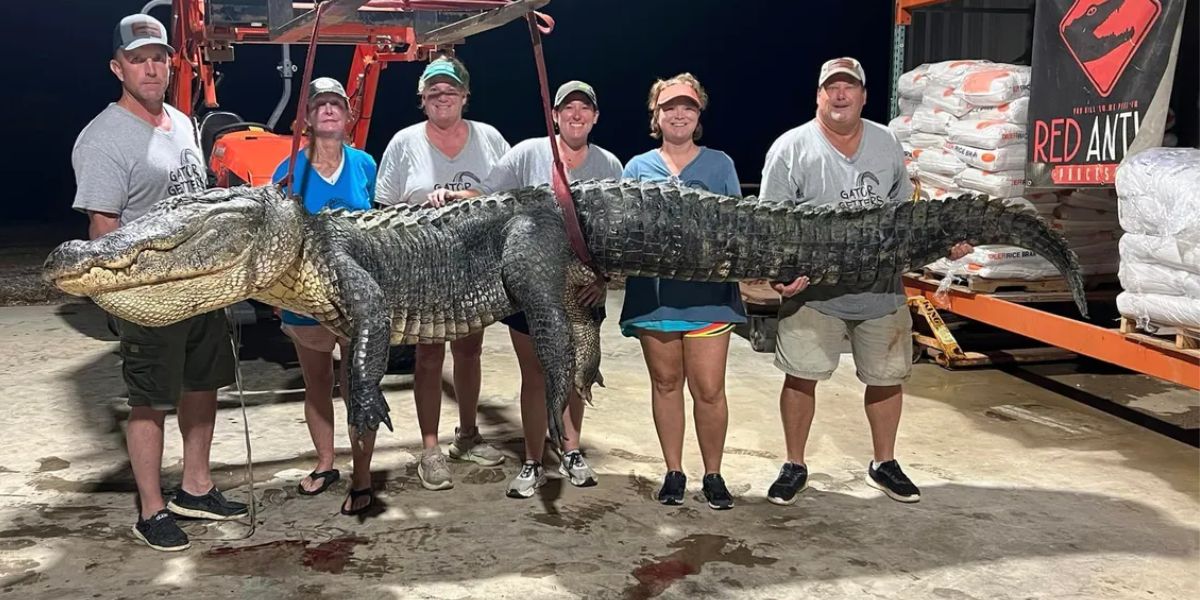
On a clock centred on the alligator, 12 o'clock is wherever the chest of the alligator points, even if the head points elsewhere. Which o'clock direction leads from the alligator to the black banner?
The black banner is roughly at 5 o'clock from the alligator.

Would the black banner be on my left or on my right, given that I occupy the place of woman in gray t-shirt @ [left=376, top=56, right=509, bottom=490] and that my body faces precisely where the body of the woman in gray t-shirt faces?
on my left

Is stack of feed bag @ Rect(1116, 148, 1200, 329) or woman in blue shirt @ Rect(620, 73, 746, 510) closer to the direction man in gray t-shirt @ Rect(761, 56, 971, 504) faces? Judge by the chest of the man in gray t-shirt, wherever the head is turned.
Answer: the woman in blue shirt

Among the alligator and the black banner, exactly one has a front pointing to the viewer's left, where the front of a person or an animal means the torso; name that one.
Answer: the alligator

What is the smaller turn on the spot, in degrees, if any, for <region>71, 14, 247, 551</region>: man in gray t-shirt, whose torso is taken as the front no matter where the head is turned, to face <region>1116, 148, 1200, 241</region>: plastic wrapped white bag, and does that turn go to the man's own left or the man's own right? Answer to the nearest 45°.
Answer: approximately 45° to the man's own left

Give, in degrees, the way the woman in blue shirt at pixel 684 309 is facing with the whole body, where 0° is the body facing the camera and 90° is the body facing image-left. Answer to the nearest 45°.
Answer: approximately 0°

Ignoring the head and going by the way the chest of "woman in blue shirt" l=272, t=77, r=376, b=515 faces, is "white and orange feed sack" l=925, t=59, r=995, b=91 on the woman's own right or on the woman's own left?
on the woman's own left

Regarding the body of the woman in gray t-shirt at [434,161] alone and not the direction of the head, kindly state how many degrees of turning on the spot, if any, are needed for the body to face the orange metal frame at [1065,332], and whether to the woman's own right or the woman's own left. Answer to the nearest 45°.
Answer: approximately 90° to the woman's own left
